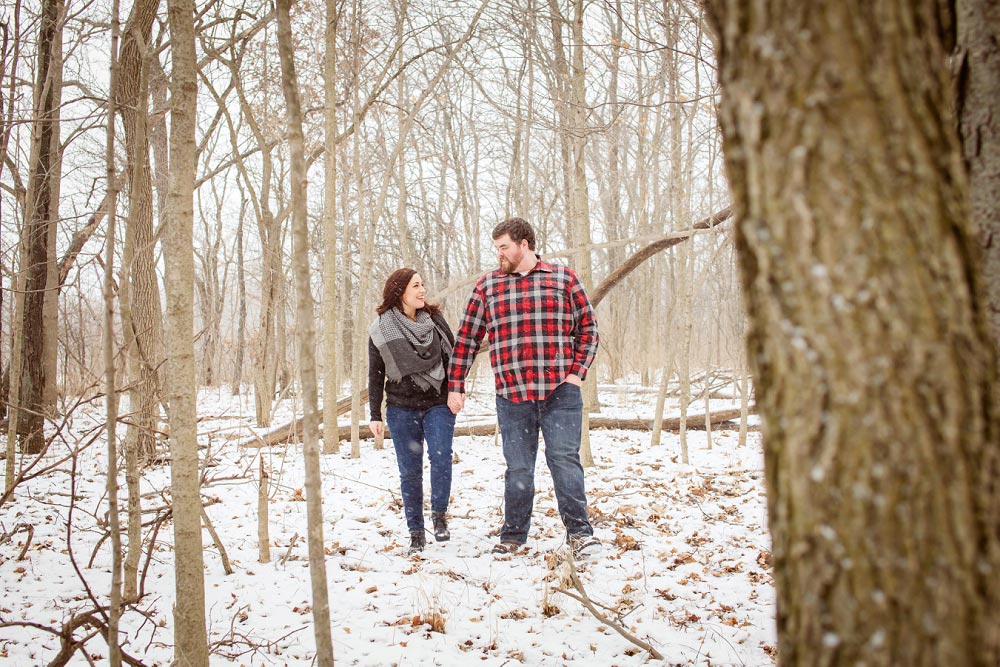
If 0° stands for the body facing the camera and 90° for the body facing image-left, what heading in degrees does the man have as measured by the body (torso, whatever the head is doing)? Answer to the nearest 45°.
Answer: approximately 0°

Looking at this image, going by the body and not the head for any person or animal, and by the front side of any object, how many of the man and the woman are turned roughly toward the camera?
2

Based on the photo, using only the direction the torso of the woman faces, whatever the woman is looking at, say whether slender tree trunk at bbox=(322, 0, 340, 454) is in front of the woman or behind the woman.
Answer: behind

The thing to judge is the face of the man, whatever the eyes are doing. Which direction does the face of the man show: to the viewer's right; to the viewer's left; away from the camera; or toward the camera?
to the viewer's left

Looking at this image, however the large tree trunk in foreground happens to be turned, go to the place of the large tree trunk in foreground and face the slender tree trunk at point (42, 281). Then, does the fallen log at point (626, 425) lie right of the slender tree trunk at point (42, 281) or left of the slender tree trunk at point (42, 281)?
right
